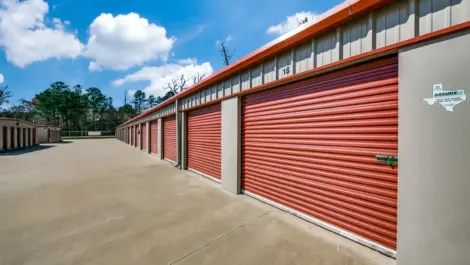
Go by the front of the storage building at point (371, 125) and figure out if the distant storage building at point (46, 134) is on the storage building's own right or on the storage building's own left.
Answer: on the storage building's own right

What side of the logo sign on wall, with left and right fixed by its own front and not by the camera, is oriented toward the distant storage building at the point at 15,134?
right

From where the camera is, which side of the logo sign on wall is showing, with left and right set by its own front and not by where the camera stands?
front

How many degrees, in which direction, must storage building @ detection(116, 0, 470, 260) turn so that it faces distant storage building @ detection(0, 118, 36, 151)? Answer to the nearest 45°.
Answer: approximately 45° to its right

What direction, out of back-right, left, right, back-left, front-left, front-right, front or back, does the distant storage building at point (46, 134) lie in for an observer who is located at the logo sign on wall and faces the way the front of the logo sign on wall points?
right

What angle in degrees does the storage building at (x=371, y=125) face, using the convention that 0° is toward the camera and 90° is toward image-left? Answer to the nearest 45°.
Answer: approximately 45°
